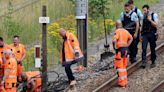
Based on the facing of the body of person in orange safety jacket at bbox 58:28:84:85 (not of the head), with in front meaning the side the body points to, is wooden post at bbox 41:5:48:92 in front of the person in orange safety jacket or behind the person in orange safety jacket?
in front

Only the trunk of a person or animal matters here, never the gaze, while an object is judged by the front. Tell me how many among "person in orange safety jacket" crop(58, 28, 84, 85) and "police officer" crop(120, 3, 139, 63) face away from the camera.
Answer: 0

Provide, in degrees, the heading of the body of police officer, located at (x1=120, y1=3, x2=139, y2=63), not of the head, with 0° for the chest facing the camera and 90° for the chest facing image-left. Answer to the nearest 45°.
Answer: approximately 45°

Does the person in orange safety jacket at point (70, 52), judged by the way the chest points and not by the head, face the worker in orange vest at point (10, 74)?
yes

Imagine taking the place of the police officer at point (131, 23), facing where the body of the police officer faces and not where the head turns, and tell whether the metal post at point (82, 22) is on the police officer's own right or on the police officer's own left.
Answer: on the police officer's own right

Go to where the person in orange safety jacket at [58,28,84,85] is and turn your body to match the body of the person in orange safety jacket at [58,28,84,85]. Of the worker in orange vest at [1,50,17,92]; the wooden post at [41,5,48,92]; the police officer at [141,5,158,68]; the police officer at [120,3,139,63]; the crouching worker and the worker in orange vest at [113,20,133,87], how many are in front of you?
3

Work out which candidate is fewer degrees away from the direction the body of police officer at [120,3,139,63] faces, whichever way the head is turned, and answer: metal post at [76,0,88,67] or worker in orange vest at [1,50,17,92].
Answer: the worker in orange vest

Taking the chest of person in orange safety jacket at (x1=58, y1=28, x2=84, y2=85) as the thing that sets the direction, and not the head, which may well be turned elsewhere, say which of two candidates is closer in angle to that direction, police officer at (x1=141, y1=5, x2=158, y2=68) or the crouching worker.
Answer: the crouching worker

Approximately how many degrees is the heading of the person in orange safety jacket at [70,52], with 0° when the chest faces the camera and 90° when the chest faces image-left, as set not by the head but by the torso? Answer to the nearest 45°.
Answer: approximately 90°

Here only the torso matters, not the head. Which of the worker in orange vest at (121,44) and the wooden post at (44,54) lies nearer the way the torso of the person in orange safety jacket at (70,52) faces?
the wooden post

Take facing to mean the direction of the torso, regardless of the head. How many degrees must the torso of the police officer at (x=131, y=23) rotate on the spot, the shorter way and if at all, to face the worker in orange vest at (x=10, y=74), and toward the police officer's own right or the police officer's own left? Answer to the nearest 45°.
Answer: approximately 45° to the police officer's own right

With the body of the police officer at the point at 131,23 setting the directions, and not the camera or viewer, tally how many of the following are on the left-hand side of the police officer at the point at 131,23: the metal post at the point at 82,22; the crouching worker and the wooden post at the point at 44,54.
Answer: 0

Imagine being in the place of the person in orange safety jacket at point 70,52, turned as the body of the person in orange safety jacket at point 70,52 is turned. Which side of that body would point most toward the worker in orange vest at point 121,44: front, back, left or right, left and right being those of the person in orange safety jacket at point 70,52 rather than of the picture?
back

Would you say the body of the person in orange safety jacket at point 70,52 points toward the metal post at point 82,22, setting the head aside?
no

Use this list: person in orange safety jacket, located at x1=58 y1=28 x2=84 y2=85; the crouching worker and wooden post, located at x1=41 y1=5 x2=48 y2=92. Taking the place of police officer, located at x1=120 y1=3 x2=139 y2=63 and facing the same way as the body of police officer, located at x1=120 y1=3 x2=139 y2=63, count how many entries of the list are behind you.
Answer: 0

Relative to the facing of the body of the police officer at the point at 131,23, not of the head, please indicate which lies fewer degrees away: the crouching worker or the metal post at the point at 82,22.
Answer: the crouching worker
